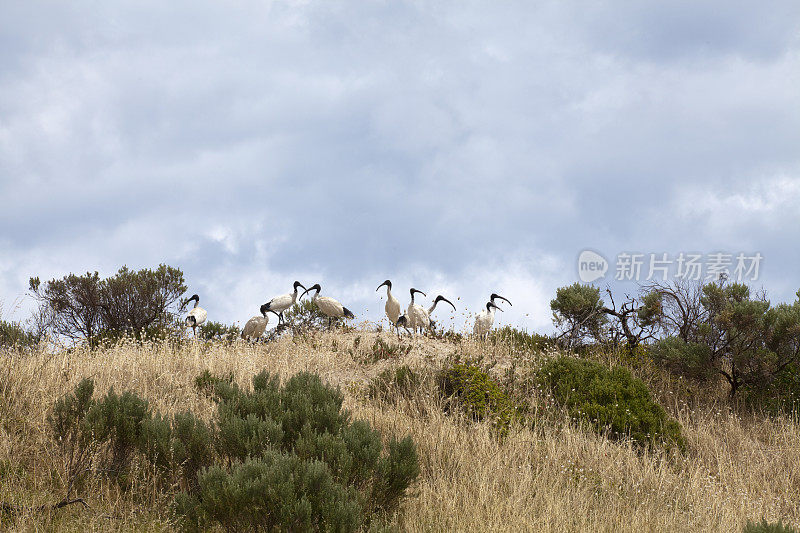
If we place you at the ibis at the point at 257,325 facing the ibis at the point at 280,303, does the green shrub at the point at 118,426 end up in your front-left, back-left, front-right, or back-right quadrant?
back-right

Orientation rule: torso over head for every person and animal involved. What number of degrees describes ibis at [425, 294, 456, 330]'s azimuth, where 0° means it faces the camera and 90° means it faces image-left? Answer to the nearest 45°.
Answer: approximately 270°

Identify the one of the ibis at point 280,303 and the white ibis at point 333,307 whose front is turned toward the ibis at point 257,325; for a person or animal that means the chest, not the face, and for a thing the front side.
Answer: the white ibis

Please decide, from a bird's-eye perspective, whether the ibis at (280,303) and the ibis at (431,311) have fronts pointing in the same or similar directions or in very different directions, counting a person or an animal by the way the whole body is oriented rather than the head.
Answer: same or similar directions

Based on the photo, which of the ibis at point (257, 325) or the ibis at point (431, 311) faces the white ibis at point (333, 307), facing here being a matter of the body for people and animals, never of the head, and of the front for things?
the ibis at point (257, 325)

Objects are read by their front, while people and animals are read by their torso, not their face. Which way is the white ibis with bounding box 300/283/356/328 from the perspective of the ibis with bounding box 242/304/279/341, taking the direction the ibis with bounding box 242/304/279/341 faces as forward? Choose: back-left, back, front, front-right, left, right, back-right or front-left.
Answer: front

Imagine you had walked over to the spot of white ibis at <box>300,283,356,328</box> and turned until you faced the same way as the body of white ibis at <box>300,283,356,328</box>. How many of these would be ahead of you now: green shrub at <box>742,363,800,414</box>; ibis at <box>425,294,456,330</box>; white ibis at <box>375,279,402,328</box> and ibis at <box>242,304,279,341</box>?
1

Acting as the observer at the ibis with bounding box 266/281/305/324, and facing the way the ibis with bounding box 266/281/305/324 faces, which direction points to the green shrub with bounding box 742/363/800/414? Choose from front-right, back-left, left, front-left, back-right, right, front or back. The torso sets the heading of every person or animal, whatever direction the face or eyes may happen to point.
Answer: front-right

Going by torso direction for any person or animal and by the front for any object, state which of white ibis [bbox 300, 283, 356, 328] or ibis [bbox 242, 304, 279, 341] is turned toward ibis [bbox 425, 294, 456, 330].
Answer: ibis [bbox 242, 304, 279, 341]

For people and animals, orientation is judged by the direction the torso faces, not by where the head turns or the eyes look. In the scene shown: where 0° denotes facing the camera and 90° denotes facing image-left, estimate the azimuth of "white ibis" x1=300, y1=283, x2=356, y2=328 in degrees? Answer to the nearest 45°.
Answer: approximately 90°

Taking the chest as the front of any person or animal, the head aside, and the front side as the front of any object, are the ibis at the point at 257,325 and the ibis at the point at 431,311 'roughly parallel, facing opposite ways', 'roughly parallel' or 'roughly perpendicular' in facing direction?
roughly parallel

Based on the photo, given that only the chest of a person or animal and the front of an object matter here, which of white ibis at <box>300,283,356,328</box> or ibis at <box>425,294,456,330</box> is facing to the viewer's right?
the ibis

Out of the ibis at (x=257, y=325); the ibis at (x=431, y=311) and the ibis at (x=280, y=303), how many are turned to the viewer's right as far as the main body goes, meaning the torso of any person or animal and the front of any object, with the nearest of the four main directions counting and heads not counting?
3

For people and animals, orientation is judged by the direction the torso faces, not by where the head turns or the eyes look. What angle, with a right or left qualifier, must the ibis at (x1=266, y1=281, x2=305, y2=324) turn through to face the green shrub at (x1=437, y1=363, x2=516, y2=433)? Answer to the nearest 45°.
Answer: approximately 90° to its right

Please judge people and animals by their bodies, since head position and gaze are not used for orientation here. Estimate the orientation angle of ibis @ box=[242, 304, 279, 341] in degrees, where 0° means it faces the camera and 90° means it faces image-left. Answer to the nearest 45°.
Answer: approximately 270°

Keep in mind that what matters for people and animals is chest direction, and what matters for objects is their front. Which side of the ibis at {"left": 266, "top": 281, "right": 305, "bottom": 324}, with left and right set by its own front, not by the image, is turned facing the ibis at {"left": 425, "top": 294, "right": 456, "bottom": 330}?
front

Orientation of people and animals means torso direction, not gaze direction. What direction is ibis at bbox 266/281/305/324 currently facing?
to the viewer's right
